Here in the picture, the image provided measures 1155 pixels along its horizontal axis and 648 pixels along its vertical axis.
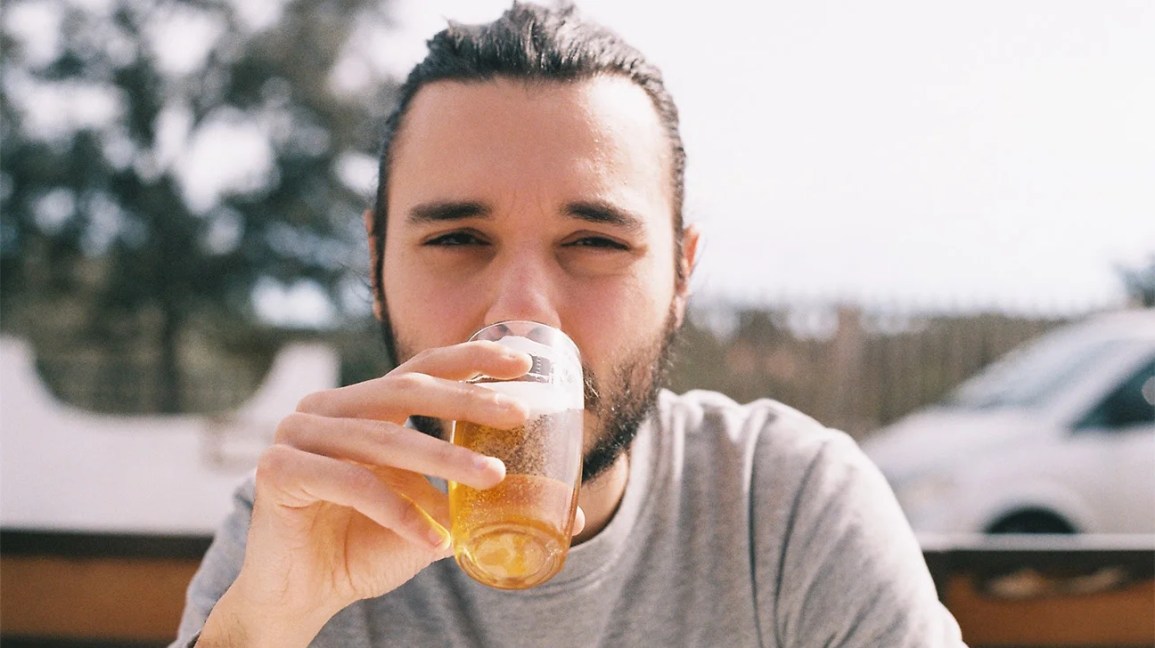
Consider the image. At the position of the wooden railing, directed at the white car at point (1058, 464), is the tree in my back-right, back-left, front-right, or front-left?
front-left

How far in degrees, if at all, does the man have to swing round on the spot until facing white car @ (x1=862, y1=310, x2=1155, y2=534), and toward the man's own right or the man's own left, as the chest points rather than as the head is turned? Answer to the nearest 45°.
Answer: approximately 135° to the man's own left

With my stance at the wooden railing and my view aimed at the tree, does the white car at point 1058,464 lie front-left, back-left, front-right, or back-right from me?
front-right

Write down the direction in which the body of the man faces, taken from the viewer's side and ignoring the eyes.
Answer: toward the camera
